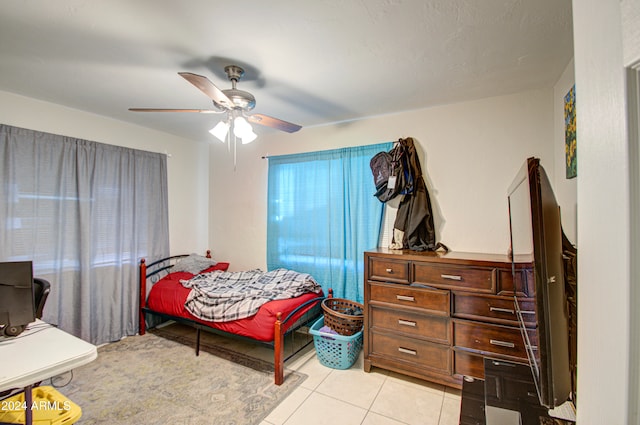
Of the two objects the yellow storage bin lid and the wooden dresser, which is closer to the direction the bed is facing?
the wooden dresser

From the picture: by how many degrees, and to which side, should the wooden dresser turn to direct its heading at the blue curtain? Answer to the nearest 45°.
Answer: approximately 90° to its right

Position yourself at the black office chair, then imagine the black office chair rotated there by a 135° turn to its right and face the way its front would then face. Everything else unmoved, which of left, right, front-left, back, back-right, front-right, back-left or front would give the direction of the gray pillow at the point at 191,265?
front-right

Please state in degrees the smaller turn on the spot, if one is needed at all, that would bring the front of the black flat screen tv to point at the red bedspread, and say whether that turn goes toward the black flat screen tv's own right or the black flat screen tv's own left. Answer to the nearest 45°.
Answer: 0° — it already faces it

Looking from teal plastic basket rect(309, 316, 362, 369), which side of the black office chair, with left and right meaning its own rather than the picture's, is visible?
left

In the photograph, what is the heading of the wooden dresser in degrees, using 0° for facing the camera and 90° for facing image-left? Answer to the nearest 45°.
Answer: approximately 45°

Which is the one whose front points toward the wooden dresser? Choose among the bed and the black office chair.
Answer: the bed

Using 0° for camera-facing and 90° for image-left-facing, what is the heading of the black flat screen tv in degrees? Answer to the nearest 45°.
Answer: approximately 90°

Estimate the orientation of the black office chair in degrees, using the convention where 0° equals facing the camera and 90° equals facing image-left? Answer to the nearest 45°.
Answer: approximately 45°

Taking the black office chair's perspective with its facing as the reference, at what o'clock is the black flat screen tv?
The black flat screen tv is roughly at 10 o'clock from the black office chair.

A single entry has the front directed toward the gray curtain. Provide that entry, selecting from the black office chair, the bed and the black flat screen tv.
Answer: the black flat screen tv

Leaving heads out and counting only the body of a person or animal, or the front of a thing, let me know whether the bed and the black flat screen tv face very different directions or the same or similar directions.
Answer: very different directions

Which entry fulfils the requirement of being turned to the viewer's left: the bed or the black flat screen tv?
the black flat screen tv
